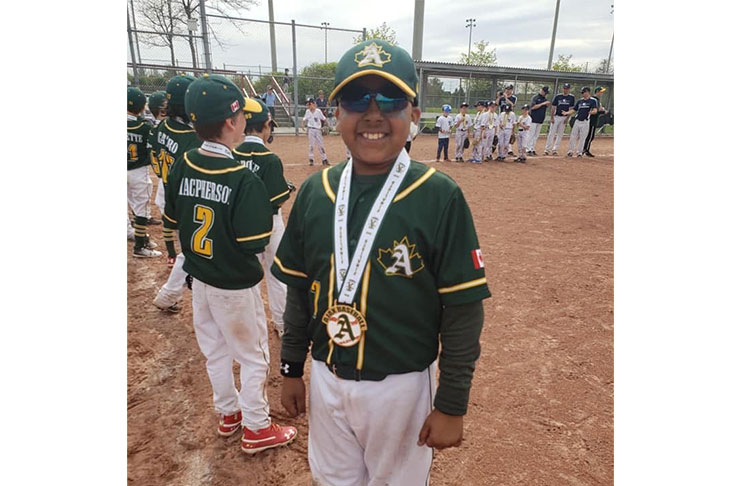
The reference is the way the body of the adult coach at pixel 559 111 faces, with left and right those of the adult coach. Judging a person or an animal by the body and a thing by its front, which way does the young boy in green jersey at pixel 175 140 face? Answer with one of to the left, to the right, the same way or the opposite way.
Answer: the opposite way

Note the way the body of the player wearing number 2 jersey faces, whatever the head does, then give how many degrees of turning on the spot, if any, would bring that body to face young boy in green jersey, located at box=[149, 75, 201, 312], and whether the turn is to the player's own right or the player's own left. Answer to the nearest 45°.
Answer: approximately 45° to the player's own left

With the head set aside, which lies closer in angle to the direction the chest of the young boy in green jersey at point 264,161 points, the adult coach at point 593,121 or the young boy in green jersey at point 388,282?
the adult coach

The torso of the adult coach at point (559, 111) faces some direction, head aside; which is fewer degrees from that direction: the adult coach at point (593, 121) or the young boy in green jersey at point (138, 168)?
the young boy in green jersey

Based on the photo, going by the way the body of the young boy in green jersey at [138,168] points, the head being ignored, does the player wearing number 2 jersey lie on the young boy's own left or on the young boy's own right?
on the young boy's own right

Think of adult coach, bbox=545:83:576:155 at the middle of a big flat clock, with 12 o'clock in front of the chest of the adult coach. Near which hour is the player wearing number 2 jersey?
The player wearing number 2 jersey is roughly at 12 o'clock from the adult coach.

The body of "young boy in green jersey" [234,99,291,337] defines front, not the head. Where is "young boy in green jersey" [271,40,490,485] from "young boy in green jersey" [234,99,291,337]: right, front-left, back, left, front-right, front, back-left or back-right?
back-right

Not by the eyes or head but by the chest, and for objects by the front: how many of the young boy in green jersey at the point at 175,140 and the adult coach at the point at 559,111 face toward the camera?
1

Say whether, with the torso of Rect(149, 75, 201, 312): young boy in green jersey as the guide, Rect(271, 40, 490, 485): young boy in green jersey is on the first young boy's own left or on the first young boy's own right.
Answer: on the first young boy's own right

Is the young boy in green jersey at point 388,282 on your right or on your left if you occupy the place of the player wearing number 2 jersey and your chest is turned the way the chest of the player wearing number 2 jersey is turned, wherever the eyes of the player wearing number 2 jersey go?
on your right

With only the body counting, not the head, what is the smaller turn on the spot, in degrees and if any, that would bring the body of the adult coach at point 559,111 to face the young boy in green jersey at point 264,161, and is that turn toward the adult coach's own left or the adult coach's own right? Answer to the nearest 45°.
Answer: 0° — they already face them

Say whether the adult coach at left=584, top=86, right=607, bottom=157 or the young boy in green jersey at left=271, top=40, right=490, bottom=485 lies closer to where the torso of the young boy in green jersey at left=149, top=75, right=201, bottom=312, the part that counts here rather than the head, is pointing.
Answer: the adult coach
